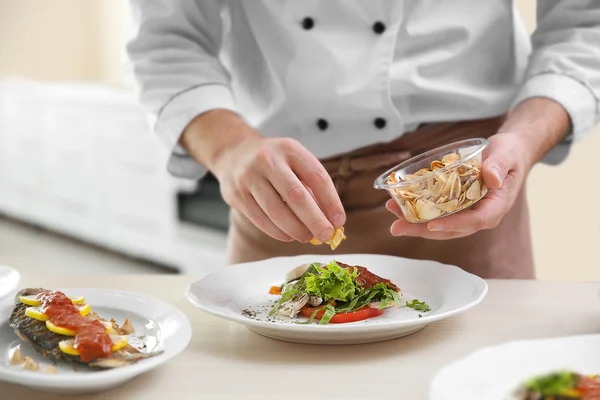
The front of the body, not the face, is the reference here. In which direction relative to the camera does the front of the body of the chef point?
toward the camera

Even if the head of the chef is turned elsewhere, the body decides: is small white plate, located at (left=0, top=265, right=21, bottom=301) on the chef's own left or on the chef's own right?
on the chef's own right

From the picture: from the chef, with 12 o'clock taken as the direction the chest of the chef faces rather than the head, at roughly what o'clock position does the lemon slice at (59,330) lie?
The lemon slice is roughly at 1 o'clock from the chef.

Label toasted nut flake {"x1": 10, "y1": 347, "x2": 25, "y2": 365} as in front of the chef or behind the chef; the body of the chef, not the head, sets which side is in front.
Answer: in front
